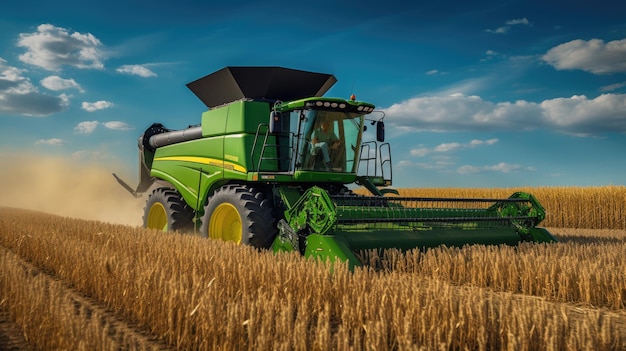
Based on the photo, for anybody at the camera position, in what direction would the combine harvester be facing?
facing the viewer and to the right of the viewer
